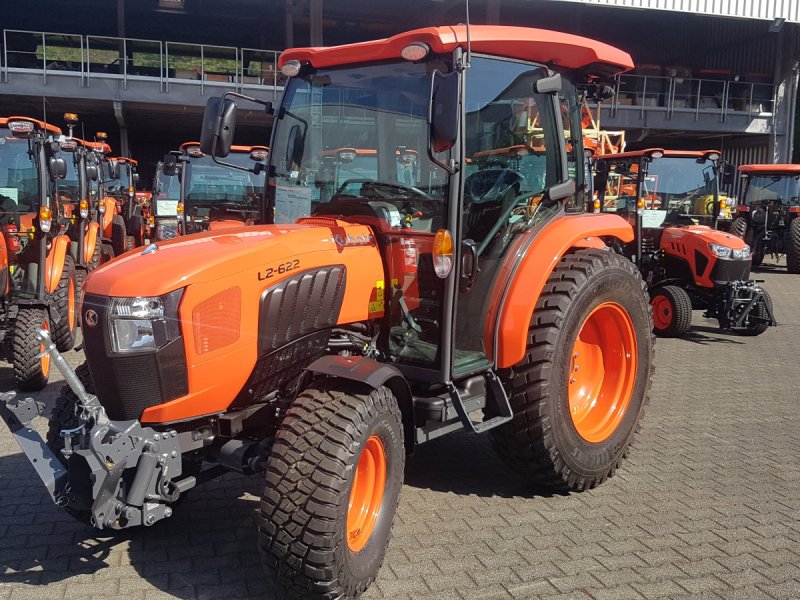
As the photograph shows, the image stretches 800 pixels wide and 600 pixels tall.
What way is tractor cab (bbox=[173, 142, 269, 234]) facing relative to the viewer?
toward the camera

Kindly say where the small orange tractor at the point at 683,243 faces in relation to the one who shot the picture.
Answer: facing the viewer and to the right of the viewer

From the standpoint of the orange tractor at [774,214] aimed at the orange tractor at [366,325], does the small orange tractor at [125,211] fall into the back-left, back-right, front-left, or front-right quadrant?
front-right

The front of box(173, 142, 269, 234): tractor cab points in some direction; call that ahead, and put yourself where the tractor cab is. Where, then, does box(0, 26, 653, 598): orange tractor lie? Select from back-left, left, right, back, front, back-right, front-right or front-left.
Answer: front

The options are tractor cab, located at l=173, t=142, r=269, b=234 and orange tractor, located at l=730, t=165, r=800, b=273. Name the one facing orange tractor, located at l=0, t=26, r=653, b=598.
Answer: the tractor cab

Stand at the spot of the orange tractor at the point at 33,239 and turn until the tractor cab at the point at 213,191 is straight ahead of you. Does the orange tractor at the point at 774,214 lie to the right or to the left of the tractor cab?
right
